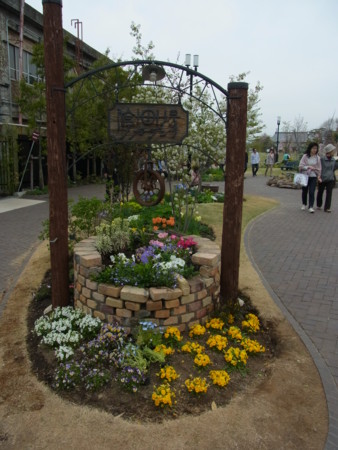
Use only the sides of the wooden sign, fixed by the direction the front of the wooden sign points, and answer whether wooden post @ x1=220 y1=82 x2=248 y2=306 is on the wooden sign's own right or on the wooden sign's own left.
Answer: on the wooden sign's own left

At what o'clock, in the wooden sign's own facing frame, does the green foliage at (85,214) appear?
The green foliage is roughly at 5 o'clock from the wooden sign.

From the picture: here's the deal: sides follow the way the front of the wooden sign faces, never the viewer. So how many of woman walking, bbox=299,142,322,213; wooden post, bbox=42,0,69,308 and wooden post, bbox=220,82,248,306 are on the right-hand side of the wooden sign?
1

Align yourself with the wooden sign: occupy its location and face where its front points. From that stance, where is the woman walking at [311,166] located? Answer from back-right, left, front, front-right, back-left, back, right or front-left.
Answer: back-left

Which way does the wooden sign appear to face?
toward the camera
